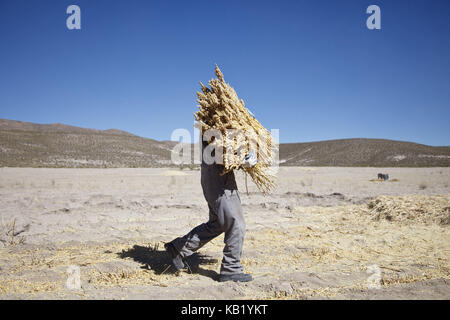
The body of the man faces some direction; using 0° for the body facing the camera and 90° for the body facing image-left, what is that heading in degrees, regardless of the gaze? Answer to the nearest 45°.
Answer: approximately 270°

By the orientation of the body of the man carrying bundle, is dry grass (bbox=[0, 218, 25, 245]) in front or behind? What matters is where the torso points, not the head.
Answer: behind
